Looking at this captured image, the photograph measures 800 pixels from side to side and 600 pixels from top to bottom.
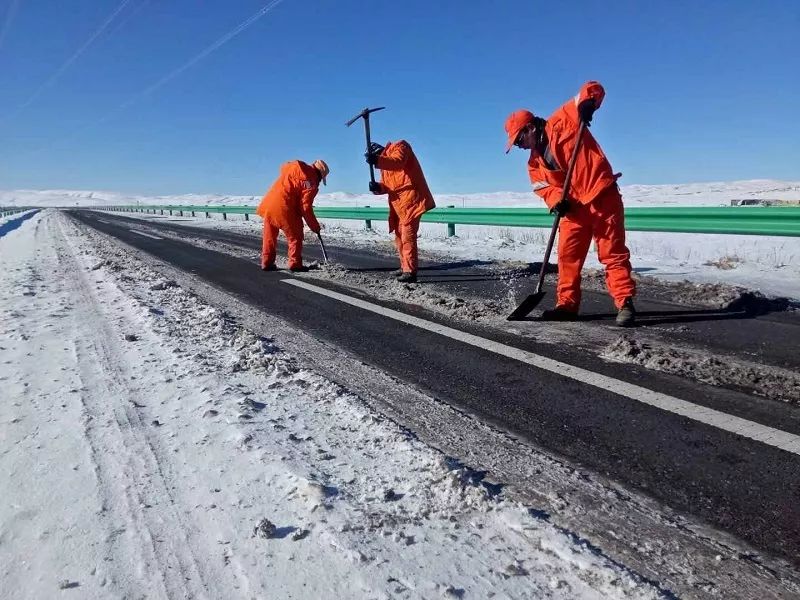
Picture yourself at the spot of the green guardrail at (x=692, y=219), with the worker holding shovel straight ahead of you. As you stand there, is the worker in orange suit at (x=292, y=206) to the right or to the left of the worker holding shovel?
right

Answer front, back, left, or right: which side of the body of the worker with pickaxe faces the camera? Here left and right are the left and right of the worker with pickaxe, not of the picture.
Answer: left

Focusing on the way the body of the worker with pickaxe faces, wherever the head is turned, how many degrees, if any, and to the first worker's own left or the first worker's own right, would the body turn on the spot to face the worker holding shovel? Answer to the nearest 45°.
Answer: approximately 135° to the first worker's own left

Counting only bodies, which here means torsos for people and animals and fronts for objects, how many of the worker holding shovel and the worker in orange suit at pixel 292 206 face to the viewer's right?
1

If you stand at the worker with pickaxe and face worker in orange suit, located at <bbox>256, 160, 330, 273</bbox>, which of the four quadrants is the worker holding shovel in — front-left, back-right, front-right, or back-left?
back-left

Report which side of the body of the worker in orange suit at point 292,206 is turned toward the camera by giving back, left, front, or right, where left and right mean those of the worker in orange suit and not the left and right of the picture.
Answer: right

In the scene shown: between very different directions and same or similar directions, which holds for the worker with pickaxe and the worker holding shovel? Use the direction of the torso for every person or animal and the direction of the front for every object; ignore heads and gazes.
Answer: same or similar directions

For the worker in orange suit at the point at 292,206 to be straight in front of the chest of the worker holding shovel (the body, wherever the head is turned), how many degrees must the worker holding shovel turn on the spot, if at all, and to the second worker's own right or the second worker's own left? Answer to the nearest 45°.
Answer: approximately 90° to the second worker's own right

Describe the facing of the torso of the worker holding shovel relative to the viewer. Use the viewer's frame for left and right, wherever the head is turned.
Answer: facing the viewer and to the left of the viewer

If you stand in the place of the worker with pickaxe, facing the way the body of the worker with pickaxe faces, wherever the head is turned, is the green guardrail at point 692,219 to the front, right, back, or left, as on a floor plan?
back

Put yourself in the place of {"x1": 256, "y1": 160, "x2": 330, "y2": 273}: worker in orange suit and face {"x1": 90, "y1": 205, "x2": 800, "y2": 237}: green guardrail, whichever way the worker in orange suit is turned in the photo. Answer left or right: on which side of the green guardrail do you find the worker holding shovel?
right

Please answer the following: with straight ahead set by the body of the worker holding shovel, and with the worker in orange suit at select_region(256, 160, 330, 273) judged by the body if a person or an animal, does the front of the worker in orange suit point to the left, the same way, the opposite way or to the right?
the opposite way

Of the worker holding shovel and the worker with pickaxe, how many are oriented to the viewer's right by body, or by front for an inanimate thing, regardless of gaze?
0

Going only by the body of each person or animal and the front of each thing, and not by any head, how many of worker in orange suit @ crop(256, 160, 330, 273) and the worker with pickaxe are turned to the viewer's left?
1
